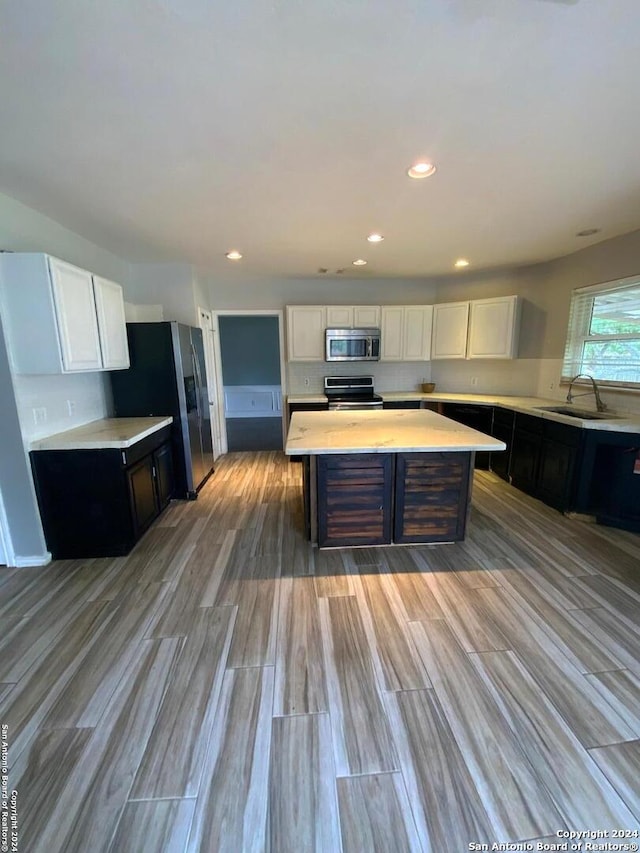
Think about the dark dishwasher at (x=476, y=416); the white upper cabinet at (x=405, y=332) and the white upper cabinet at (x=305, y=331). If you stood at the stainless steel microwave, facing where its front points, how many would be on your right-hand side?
1

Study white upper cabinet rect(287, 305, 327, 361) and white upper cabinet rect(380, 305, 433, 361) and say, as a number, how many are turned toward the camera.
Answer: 2

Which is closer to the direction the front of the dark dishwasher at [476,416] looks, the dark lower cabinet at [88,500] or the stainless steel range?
the dark lower cabinet

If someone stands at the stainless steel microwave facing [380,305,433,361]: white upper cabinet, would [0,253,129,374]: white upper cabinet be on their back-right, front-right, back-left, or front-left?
back-right

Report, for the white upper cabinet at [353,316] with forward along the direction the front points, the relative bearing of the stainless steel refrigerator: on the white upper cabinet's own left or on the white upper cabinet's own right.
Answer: on the white upper cabinet's own right

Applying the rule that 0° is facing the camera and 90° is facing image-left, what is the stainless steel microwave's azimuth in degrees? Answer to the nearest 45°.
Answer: approximately 0°

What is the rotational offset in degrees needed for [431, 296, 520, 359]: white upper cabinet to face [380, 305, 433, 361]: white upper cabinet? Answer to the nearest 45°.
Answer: approximately 45° to its right

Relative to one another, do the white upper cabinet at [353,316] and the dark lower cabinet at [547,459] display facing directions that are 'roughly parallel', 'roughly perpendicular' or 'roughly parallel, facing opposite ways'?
roughly perpendicular

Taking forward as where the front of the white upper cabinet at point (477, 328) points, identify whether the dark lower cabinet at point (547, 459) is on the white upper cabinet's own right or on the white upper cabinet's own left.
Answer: on the white upper cabinet's own left
